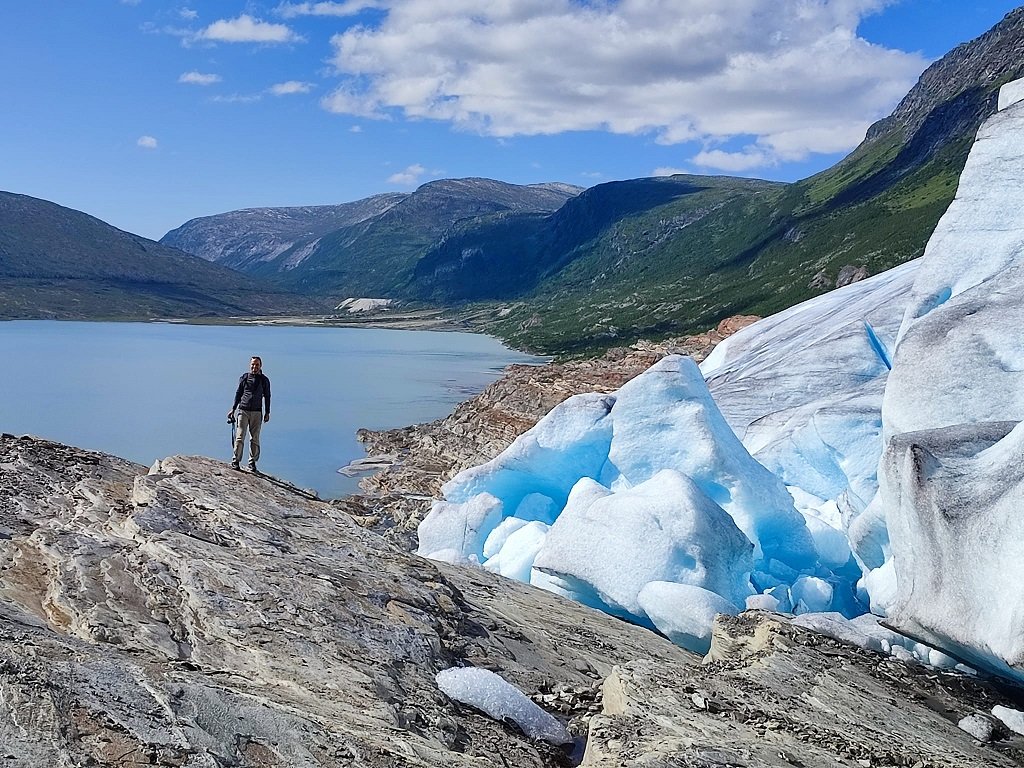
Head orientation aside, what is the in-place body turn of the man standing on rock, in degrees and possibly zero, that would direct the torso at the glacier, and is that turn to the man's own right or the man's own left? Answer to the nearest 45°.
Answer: approximately 90° to the man's own left

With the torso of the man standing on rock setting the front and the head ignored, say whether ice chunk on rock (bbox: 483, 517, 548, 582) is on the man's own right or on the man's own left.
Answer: on the man's own left

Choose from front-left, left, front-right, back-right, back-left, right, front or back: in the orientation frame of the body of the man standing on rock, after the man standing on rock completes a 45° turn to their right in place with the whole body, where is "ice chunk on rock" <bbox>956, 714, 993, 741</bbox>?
left

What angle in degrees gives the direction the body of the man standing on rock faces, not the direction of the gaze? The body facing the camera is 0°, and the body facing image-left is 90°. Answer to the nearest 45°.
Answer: approximately 0°

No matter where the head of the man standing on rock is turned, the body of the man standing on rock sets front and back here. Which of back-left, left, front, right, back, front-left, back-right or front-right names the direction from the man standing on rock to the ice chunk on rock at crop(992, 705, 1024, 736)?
front-left

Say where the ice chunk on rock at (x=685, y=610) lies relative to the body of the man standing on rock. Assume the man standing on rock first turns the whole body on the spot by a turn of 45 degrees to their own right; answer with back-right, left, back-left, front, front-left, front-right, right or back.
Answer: left

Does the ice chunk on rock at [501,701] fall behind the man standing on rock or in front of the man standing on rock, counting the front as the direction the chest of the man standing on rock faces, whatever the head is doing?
in front

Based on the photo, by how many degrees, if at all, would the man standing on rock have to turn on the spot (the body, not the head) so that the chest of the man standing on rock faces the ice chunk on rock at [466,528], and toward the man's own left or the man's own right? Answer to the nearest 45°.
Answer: approximately 135° to the man's own left

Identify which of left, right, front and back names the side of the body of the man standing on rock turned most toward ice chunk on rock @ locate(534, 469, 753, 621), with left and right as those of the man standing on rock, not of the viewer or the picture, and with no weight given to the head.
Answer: left
